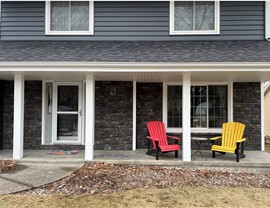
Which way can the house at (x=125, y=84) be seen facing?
toward the camera

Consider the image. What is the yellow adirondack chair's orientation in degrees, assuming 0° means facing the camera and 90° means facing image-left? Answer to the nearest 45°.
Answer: approximately 45°

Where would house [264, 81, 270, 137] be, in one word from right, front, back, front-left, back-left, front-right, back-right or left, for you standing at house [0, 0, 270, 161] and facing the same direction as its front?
back-left

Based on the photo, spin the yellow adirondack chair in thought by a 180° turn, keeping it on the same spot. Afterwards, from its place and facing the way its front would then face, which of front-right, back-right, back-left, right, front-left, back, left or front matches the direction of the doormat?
back-left
